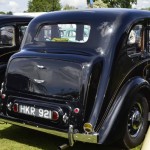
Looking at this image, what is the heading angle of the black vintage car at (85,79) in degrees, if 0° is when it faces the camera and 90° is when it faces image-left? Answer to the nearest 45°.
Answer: approximately 225°
